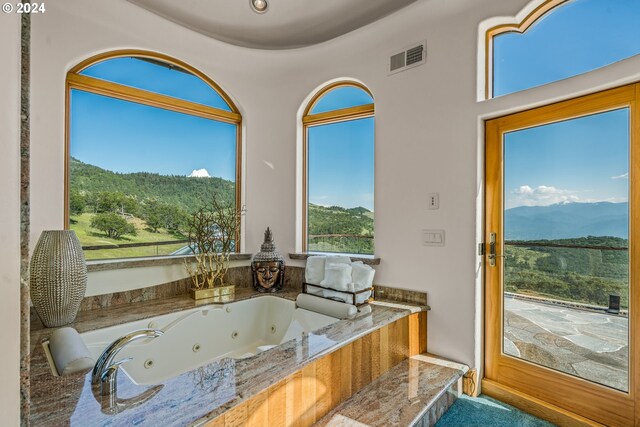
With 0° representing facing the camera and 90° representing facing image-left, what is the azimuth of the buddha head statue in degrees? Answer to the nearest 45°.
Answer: approximately 0°

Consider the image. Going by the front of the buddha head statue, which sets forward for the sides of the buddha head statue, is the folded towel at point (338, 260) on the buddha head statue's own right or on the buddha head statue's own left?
on the buddha head statue's own left

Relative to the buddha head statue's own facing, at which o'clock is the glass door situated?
The glass door is roughly at 10 o'clock from the buddha head statue.

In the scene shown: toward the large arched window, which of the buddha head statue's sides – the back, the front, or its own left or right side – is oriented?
right

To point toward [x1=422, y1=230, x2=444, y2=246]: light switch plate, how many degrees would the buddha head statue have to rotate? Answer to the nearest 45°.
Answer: approximately 45° to its left

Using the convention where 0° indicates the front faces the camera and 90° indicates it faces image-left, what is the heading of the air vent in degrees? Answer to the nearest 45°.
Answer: approximately 45°
